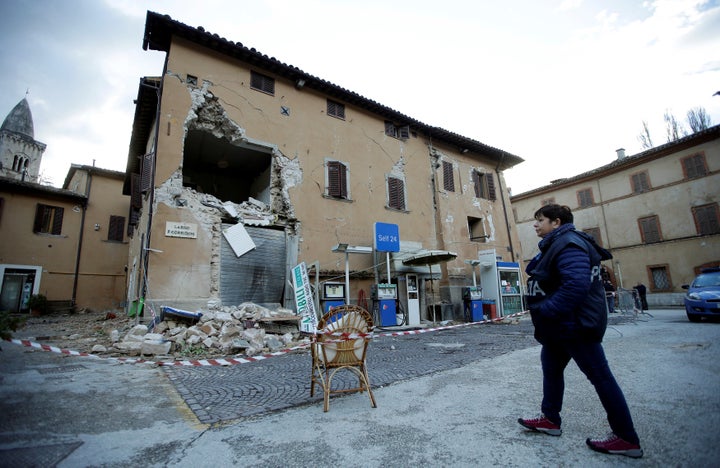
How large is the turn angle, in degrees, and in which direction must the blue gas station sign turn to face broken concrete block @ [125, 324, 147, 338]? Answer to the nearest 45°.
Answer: approximately 45° to its right

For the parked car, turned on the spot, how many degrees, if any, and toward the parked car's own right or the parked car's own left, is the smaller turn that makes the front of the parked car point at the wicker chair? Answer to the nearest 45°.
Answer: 0° — it already faces it

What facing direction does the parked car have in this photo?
toward the camera

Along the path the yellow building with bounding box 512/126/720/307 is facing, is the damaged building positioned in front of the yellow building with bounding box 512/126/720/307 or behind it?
in front

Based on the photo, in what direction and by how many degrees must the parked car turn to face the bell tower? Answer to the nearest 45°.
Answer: approximately 90° to its right

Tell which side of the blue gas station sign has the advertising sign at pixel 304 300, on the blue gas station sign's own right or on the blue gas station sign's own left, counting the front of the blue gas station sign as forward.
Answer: on the blue gas station sign's own right

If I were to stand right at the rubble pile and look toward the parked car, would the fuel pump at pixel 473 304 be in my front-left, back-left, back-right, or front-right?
front-left

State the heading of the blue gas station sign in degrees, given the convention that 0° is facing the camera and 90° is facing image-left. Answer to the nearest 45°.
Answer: approximately 0°

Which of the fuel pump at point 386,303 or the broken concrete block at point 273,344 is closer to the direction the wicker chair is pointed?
the broken concrete block

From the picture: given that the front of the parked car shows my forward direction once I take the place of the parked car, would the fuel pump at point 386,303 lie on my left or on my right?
on my right
